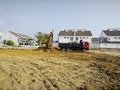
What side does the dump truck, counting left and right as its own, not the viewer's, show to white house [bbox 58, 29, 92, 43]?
left

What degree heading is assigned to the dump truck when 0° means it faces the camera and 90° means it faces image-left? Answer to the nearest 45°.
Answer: approximately 270°

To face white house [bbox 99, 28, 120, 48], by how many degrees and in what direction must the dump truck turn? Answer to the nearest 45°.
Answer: approximately 45° to its left
